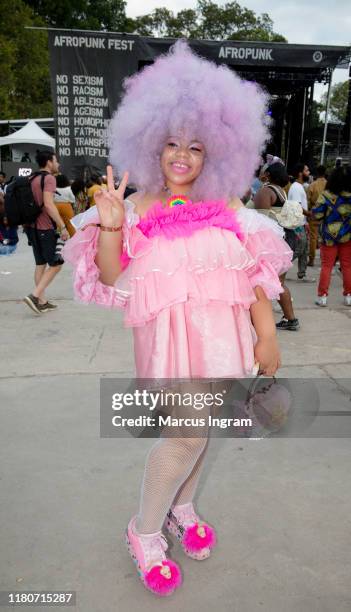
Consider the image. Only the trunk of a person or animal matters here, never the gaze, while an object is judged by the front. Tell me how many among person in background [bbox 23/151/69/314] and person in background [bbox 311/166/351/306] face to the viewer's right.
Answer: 1

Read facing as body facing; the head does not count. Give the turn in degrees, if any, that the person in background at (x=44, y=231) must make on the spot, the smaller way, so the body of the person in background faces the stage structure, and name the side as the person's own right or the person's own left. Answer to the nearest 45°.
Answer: approximately 90° to the person's own left

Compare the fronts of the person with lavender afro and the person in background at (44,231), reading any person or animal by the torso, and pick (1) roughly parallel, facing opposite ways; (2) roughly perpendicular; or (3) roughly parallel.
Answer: roughly perpendicular

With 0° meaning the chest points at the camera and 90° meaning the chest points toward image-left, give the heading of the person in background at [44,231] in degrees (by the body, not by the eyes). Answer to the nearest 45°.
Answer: approximately 270°

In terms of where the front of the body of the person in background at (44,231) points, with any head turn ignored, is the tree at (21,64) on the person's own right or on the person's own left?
on the person's own left

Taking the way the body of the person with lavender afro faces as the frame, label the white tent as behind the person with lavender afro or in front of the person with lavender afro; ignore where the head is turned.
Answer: behind
